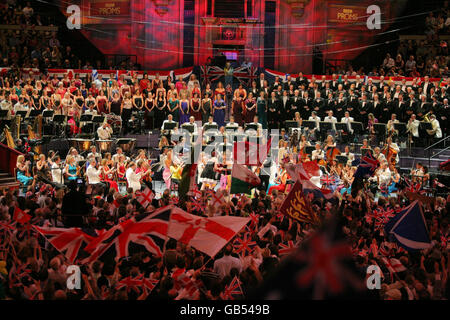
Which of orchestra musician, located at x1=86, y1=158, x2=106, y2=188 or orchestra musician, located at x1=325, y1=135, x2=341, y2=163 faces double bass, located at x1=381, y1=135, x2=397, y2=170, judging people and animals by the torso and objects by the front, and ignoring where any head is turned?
orchestra musician, located at x1=86, y1=158, x2=106, y2=188

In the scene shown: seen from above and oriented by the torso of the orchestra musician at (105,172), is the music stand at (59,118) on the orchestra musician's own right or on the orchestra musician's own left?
on the orchestra musician's own left

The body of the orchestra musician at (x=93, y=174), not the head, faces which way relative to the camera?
to the viewer's right

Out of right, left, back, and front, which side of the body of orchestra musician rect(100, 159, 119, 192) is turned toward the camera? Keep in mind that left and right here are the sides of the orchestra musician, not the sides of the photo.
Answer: right

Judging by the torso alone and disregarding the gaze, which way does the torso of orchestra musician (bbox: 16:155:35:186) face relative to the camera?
to the viewer's right

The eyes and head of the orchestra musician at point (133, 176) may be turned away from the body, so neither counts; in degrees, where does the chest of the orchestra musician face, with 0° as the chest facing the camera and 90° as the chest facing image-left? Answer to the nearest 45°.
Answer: approximately 270°

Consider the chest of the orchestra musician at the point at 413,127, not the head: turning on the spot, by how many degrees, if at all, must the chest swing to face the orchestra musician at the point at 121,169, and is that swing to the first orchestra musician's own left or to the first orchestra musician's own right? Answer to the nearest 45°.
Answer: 0° — they already face them

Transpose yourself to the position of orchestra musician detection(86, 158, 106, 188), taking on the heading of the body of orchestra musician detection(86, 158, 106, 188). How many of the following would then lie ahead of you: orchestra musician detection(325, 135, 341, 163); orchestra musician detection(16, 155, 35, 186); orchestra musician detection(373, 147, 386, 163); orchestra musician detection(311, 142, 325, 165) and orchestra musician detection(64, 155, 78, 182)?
3

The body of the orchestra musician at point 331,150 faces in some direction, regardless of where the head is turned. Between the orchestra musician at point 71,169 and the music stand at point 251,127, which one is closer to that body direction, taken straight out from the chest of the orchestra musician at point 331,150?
the orchestra musician

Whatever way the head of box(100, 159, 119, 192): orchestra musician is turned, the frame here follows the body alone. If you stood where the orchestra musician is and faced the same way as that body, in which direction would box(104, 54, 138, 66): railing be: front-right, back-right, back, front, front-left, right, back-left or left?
left

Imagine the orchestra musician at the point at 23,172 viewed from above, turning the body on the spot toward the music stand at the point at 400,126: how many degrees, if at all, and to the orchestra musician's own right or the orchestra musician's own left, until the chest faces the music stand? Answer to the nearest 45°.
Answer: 0° — they already face it

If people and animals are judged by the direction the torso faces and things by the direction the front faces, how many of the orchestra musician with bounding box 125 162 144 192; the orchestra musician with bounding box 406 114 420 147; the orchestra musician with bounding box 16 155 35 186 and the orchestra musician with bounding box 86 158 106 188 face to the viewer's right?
3

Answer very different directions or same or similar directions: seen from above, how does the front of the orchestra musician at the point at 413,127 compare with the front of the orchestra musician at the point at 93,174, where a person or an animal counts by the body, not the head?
very different directions

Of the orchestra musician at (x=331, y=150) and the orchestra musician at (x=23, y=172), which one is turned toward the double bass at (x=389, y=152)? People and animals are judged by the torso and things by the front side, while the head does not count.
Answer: the orchestra musician at (x=23, y=172)
